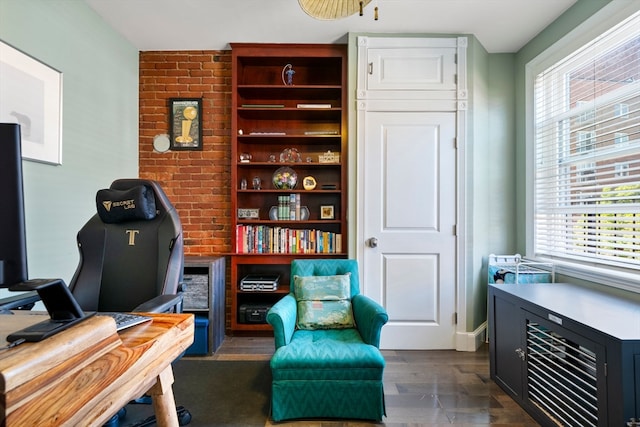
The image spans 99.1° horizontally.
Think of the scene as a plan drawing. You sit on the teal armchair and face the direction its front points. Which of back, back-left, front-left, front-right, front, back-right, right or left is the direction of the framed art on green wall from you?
right

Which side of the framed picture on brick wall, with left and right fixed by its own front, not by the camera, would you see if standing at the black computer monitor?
front

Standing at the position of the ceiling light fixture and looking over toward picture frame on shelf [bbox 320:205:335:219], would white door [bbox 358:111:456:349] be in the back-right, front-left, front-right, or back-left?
front-right

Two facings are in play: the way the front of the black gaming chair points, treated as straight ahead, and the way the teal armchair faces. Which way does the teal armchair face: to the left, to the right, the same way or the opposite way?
the same way

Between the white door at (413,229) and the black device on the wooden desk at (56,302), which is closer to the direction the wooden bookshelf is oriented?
the black device on the wooden desk

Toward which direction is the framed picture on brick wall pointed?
toward the camera

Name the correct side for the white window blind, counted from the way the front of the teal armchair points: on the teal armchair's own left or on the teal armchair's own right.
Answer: on the teal armchair's own left

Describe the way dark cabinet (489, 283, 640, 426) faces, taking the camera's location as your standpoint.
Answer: facing the viewer and to the left of the viewer

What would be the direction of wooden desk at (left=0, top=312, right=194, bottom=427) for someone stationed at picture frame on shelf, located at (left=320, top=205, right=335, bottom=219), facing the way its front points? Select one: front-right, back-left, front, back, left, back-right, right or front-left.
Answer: front

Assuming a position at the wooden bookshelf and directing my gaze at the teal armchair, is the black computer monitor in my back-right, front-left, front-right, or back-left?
front-right

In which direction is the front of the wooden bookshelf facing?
toward the camera

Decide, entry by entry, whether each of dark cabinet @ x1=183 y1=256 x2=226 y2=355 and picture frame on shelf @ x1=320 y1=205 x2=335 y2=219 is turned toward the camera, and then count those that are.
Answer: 2

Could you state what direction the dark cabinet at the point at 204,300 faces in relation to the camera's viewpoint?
facing the viewer
